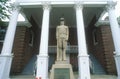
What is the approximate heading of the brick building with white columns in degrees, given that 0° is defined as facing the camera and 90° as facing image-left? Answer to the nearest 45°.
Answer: approximately 0°

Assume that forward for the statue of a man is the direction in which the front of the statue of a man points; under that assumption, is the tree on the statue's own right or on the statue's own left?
on the statue's own right

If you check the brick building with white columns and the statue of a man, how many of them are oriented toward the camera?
2

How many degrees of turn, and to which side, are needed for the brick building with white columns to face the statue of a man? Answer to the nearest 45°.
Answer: approximately 45° to its left

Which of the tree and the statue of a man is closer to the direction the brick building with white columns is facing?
the statue of a man

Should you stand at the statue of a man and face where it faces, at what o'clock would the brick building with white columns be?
The brick building with white columns is roughly at 5 o'clock from the statue of a man.

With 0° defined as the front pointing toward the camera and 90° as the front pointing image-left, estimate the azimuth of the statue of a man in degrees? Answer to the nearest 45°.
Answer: approximately 0°
